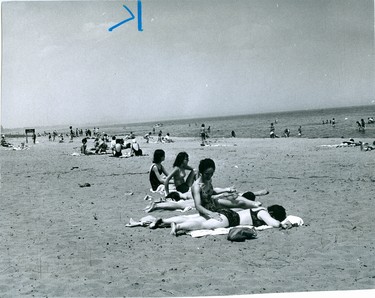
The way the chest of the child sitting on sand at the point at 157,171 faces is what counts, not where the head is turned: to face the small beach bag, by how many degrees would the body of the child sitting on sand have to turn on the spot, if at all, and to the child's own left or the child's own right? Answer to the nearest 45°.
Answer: approximately 90° to the child's own right

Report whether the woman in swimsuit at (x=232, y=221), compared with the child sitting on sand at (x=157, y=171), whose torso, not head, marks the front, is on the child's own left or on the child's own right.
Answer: on the child's own right

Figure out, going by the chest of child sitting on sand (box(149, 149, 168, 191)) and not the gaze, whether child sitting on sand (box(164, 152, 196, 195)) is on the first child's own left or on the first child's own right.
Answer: on the first child's own right

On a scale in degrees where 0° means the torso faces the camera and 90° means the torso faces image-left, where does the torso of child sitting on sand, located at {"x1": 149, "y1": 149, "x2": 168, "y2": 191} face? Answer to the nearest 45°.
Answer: approximately 270°
